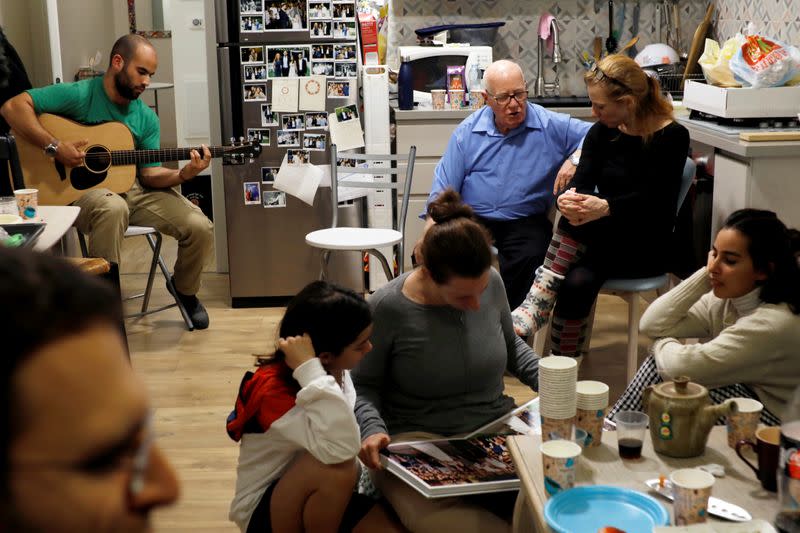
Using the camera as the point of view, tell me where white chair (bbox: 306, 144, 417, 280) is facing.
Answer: facing the viewer and to the left of the viewer

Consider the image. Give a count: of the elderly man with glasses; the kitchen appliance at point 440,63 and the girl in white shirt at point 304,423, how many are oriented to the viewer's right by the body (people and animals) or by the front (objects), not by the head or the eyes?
1

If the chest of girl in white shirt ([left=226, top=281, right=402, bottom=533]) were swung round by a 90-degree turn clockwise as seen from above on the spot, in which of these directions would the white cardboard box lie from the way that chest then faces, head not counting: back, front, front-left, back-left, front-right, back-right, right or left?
back-left

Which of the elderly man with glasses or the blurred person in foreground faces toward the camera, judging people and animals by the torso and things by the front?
the elderly man with glasses

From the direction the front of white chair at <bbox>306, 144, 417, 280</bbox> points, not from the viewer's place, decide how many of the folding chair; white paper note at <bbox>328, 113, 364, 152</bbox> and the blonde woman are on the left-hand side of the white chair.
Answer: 1

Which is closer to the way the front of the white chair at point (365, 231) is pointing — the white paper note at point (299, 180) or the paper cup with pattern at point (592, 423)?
the paper cup with pattern

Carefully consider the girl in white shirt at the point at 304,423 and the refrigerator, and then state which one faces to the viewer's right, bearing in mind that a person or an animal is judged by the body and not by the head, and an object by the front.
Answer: the girl in white shirt

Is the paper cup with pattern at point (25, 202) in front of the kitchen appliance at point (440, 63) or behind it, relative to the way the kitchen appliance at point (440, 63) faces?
in front

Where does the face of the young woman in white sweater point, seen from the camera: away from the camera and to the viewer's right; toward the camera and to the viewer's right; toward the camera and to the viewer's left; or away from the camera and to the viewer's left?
toward the camera and to the viewer's left

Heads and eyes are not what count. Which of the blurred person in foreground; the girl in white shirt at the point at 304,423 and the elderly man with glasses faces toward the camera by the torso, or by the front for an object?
the elderly man with glasses

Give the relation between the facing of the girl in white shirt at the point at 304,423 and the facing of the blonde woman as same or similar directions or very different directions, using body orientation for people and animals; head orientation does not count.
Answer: very different directions

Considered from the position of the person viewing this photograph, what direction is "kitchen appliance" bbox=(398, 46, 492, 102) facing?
facing the viewer

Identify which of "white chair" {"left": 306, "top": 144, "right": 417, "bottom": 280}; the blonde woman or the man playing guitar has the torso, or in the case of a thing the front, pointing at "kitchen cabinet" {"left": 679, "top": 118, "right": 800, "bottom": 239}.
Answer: the man playing guitar

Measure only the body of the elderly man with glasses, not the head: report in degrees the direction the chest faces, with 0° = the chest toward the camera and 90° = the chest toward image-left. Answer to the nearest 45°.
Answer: approximately 0°

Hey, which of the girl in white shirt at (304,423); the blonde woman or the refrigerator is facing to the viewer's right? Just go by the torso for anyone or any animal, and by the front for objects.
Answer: the girl in white shirt

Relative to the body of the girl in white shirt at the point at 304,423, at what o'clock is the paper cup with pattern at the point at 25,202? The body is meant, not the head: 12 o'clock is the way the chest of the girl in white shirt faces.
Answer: The paper cup with pattern is roughly at 8 o'clock from the girl in white shirt.

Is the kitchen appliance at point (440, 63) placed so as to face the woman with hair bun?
yes

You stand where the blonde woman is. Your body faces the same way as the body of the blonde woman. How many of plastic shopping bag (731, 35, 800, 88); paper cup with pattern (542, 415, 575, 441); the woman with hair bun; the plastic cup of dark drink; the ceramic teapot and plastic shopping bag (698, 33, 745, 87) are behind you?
2

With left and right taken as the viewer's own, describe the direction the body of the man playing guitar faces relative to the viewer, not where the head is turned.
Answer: facing the viewer and to the right of the viewer
